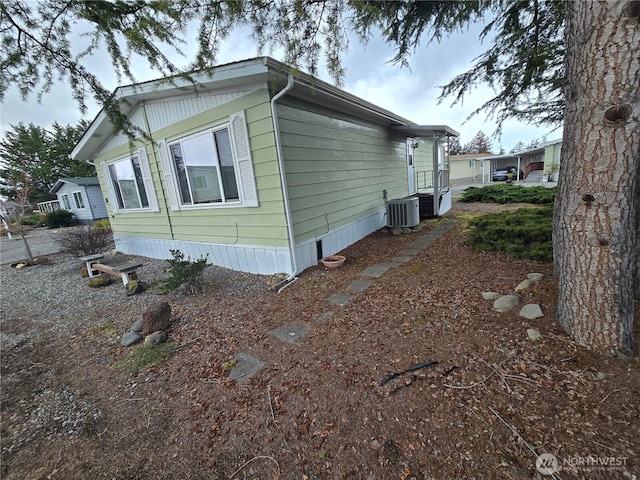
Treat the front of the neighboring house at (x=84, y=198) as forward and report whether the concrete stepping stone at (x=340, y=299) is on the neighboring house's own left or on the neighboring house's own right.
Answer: on the neighboring house's own left

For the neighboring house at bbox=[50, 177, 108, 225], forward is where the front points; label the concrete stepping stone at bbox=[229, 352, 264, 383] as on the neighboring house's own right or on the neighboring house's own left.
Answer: on the neighboring house's own left

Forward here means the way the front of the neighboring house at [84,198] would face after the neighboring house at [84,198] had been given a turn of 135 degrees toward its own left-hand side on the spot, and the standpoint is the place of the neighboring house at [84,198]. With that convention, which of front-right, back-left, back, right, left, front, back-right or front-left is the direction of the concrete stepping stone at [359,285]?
right

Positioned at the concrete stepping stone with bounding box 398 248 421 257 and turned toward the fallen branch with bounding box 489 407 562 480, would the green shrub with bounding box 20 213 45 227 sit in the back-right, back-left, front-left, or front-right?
back-right

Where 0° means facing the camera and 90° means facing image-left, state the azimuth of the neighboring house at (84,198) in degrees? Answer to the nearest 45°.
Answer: approximately 45°
